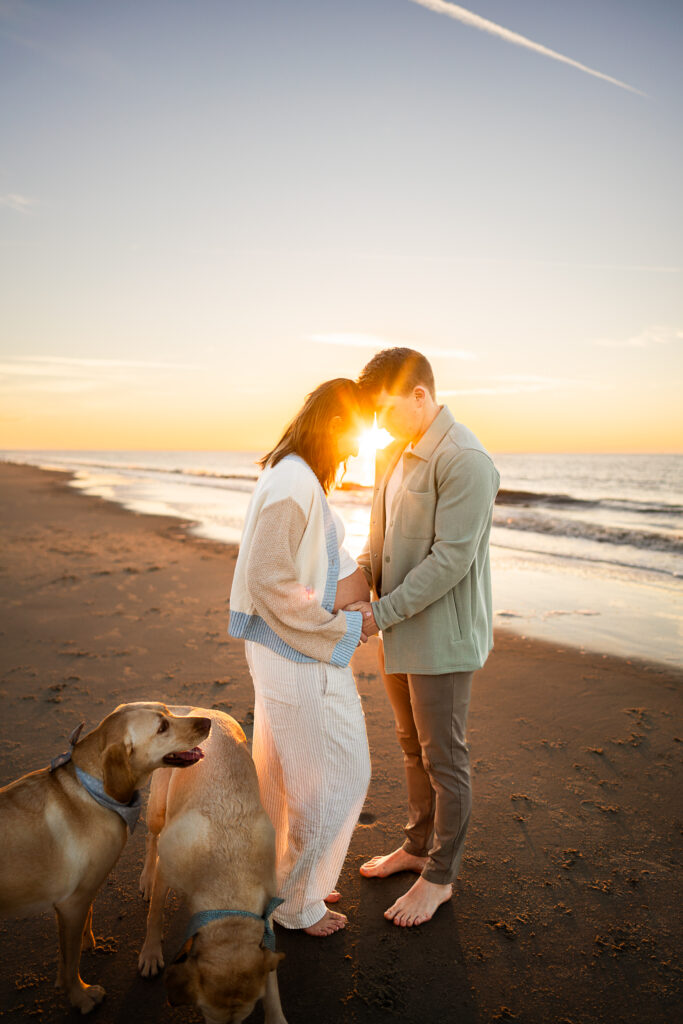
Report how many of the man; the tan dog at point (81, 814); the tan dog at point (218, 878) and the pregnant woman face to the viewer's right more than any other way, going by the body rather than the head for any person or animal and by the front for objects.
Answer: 2

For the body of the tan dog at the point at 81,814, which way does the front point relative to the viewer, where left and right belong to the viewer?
facing to the right of the viewer

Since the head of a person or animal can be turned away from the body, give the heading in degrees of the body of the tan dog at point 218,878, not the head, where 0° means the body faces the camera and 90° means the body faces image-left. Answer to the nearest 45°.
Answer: approximately 0°

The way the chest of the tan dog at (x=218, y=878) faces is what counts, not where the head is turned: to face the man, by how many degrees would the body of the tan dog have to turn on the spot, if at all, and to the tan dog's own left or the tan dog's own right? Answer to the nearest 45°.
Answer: approximately 135° to the tan dog's own left

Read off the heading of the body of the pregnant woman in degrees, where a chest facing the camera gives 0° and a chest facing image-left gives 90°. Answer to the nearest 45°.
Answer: approximately 270°

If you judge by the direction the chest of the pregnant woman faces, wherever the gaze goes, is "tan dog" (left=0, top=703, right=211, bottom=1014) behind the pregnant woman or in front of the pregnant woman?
behind

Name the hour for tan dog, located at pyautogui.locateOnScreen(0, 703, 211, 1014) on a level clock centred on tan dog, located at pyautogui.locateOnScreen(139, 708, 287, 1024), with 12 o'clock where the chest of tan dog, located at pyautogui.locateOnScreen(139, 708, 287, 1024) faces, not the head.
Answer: tan dog, located at pyautogui.locateOnScreen(0, 703, 211, 1014) is roughly at 4 o'clock from tan dog, located at pyautogui.locateOnScreen(139, 708, 287, 1024).

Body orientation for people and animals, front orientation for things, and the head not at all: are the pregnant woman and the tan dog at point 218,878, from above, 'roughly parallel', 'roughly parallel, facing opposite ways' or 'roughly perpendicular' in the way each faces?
roughly perpendicular

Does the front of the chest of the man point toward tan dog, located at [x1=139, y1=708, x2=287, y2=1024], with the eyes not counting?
yes

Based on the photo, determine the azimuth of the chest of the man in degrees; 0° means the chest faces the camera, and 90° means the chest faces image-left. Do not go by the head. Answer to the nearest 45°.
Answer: approximately 45°

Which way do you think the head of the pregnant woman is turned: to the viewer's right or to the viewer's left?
to the viewer's right
